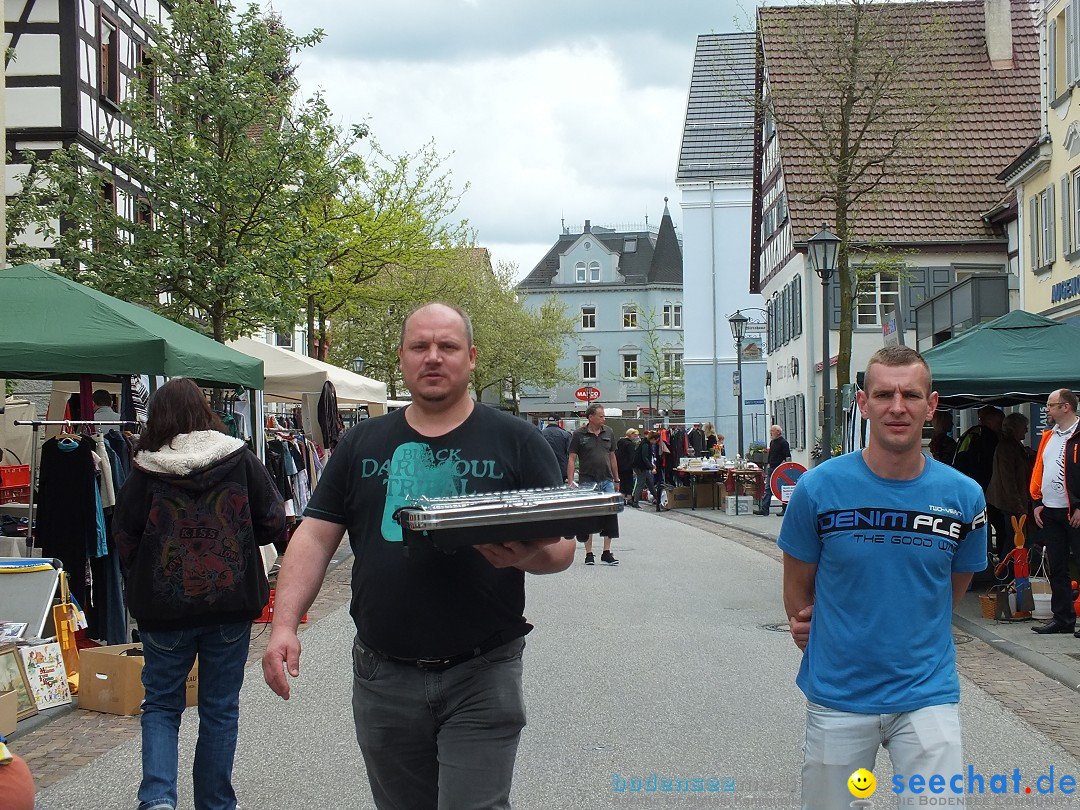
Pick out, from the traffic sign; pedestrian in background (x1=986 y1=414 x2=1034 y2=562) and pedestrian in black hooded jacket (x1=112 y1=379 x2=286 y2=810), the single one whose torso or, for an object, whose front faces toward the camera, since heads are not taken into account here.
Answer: the traffic sign

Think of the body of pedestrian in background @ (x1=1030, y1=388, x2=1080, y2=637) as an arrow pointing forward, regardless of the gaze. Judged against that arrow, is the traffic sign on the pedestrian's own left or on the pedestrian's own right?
on the pedestrian's own right

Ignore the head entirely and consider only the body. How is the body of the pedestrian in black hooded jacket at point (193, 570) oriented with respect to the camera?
away from the camera

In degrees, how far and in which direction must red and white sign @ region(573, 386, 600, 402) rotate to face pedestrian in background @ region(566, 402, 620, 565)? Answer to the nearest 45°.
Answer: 0° — it already faces them
